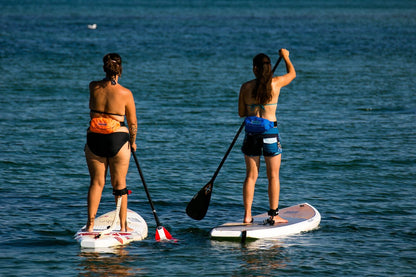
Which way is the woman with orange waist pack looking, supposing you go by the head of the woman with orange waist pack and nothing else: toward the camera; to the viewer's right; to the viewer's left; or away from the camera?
away from the camera

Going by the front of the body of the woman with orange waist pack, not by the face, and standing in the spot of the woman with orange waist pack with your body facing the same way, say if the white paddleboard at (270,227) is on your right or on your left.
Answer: on your right

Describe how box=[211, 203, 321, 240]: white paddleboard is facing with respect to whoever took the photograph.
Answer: facing away from the viewer and to the right of the viewer

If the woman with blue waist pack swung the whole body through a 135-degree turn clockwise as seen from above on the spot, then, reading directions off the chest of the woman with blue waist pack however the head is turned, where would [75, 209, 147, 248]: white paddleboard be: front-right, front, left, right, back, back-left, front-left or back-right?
back-right

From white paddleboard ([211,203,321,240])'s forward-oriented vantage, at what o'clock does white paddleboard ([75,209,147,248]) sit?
white paddleboard ([75,209,147,248]) is roughly at 7 o'clock from white paddleboard ([211,203,321,240]).

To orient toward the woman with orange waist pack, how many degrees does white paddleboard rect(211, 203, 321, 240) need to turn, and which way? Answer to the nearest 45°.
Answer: approximately 180°

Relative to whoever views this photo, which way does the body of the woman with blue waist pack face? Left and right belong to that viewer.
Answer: facing away from the viewer

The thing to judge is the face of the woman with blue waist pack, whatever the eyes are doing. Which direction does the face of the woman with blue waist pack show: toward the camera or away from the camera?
away from the camera

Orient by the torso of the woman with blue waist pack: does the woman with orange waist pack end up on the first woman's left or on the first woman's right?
on the first woman's left

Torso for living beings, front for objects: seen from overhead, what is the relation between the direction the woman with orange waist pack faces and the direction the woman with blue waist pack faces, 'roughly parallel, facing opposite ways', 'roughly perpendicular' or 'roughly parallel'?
roughly parallel

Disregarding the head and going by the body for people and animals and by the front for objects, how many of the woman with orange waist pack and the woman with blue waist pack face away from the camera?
2

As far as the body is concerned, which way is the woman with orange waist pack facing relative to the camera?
away from the camera
